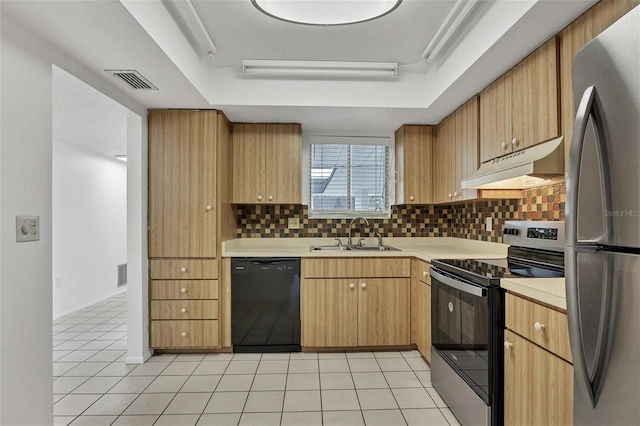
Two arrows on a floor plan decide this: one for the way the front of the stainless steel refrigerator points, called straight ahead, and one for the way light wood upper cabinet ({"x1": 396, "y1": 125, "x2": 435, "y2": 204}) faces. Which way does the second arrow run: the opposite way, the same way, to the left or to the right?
to the left

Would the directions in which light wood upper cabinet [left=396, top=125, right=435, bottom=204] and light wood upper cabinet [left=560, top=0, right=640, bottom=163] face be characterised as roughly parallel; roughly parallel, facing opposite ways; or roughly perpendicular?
roughly perpendicular

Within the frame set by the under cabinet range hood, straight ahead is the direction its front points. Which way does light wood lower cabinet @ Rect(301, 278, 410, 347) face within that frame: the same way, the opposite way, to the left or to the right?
to the left

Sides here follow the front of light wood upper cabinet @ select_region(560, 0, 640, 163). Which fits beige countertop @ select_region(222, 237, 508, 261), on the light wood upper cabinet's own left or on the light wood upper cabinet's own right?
on the light wood upper cabinet's own right

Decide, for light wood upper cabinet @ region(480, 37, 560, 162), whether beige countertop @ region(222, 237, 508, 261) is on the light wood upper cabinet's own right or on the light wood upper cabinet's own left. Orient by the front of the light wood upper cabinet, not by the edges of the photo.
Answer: on the light wood upper cabinet's own right

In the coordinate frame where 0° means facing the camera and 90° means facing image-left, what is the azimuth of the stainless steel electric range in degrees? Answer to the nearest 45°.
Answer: approximately 45°
